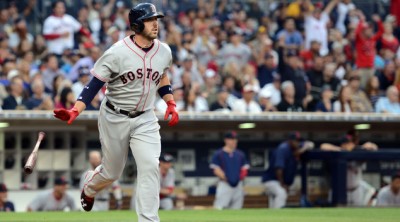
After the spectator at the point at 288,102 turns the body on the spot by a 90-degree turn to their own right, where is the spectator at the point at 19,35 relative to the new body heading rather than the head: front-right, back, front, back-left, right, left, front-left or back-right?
front

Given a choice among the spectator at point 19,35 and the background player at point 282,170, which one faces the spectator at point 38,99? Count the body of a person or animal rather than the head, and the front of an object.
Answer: the spectator at point 19,35

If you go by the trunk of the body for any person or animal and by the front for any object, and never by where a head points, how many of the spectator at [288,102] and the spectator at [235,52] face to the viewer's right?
0

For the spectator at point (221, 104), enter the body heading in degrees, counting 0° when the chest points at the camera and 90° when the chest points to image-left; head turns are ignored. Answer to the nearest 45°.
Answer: approximately 0°

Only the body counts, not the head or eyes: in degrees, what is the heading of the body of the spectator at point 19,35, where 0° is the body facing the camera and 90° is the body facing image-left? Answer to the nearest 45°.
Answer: approximately 0°

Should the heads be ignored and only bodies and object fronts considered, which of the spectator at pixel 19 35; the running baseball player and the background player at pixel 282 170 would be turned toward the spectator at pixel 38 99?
the spectator at pixel 19 35

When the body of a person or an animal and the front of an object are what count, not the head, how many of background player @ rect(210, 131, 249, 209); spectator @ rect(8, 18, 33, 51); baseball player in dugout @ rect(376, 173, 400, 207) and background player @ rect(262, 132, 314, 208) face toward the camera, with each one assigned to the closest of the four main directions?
3

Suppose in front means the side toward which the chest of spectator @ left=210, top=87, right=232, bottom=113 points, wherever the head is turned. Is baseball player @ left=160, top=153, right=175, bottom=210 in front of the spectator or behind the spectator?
in front

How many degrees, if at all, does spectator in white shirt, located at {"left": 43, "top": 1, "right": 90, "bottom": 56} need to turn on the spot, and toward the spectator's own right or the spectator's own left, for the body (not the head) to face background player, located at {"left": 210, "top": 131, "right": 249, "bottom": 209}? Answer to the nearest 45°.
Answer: approximately 45° to the spectator's own left

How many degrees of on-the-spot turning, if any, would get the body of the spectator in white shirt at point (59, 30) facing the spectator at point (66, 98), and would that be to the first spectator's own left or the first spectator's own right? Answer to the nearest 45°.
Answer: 0° — they already face them

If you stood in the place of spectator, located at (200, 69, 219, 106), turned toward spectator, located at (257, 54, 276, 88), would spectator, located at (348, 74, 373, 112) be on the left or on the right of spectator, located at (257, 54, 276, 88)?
right
